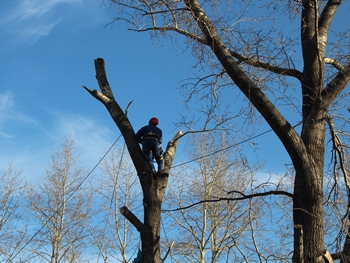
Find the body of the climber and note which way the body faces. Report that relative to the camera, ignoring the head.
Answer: away from the camera
